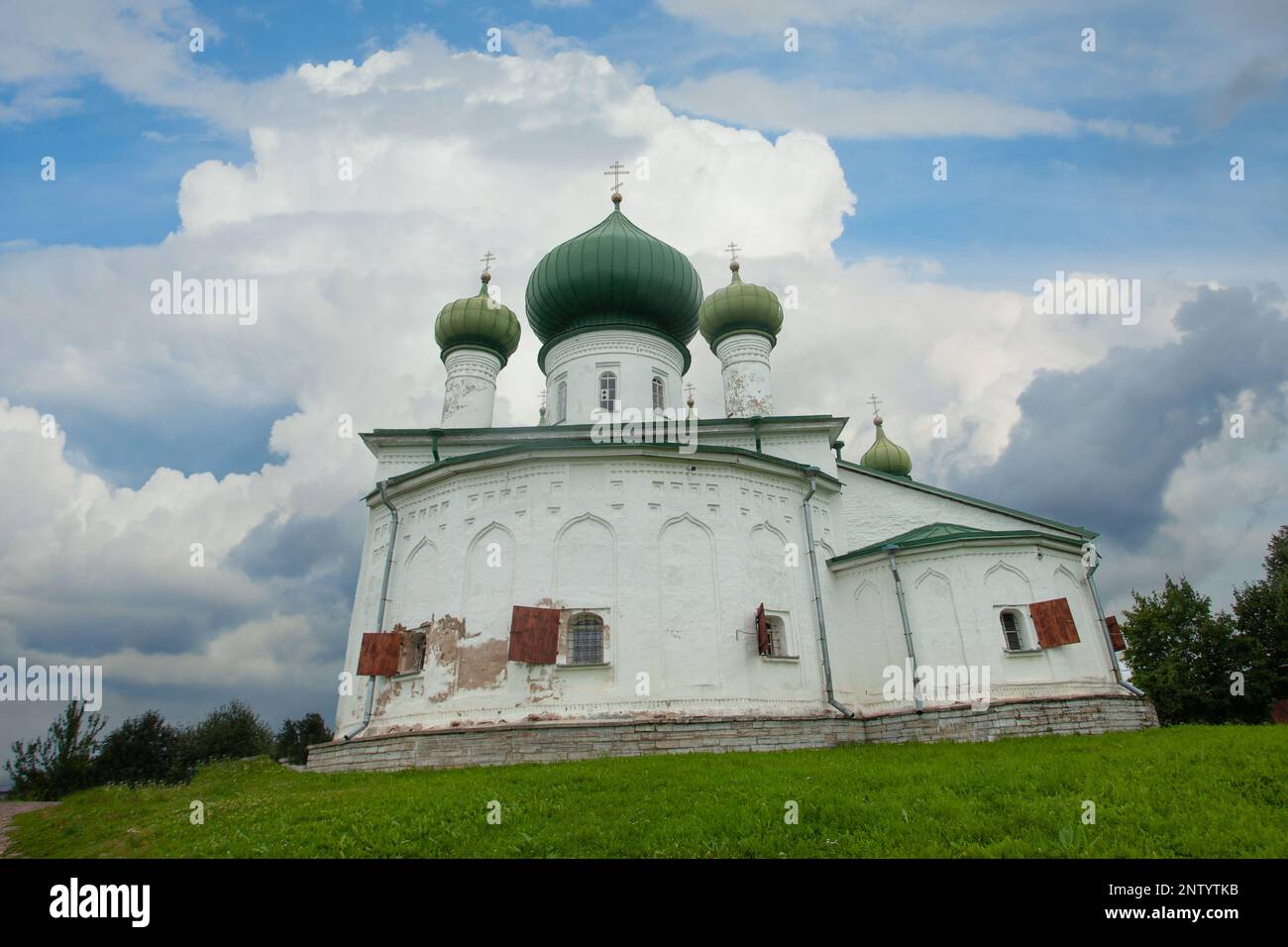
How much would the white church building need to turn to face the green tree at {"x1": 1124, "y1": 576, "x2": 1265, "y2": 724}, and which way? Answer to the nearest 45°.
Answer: approximately 45° to its right

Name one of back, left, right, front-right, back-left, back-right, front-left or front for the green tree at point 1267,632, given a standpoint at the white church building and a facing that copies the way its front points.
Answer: front-right

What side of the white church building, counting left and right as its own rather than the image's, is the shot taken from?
back

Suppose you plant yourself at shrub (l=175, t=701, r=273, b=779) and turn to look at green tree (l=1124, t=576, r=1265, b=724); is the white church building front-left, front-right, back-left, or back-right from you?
front-right

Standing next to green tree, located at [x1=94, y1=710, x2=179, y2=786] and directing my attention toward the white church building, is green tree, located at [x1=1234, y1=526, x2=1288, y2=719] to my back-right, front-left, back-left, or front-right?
front-left
